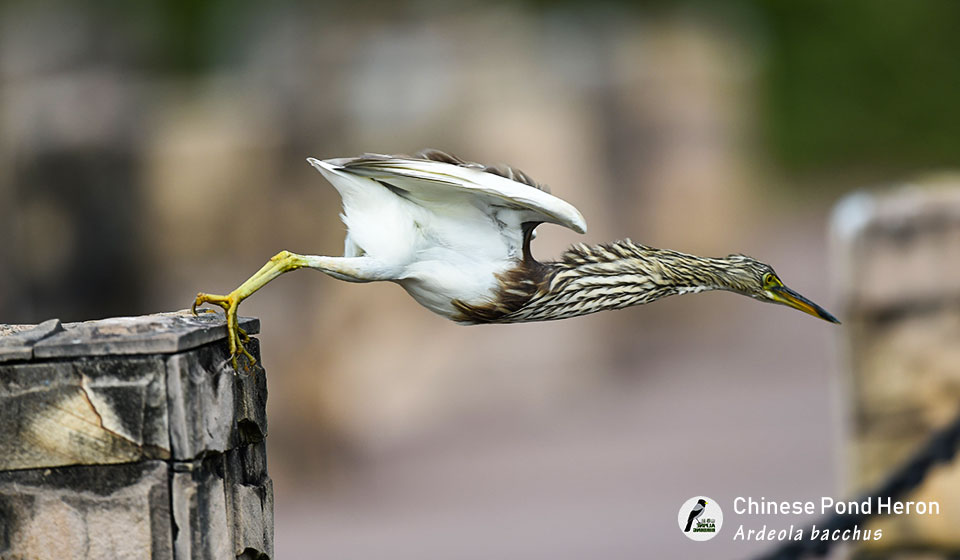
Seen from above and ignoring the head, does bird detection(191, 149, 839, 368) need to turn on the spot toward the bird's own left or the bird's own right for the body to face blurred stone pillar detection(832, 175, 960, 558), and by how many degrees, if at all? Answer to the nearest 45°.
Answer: approximately 45° to the bird's own left

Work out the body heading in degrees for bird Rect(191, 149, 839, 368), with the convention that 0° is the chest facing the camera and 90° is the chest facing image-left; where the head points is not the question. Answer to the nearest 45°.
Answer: approximately 270°
